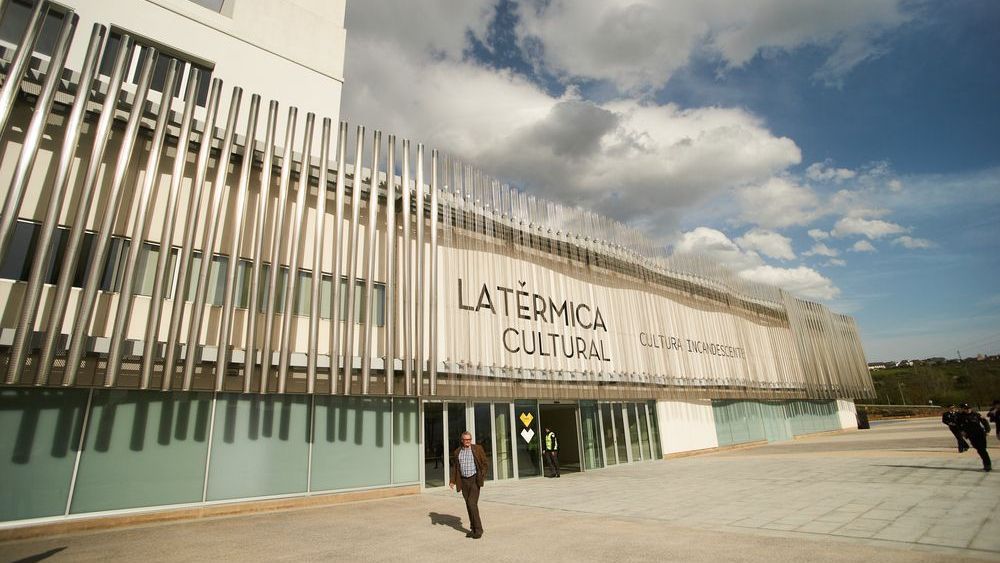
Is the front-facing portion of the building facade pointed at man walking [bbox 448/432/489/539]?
yes

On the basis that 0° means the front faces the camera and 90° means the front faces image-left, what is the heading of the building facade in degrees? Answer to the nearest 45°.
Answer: approximately 315°

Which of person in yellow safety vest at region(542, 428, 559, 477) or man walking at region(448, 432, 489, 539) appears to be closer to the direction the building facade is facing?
the man walking

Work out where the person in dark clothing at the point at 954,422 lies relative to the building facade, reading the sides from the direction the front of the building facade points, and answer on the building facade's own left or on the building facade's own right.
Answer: on the building facade's own left
